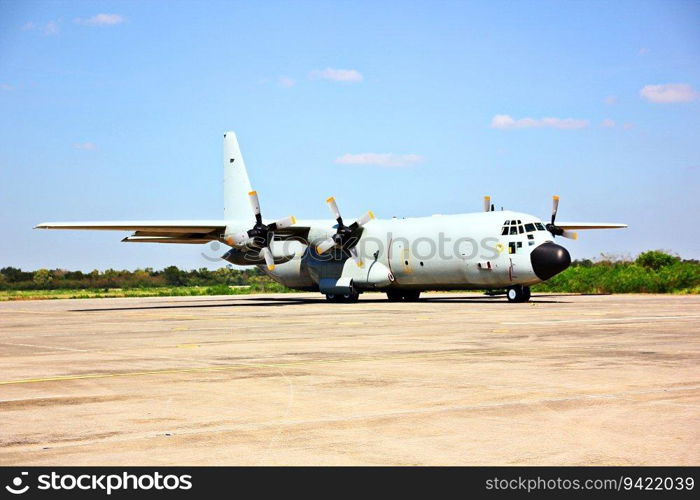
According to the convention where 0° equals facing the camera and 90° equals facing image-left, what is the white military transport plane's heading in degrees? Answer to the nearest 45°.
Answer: approximately 315°
